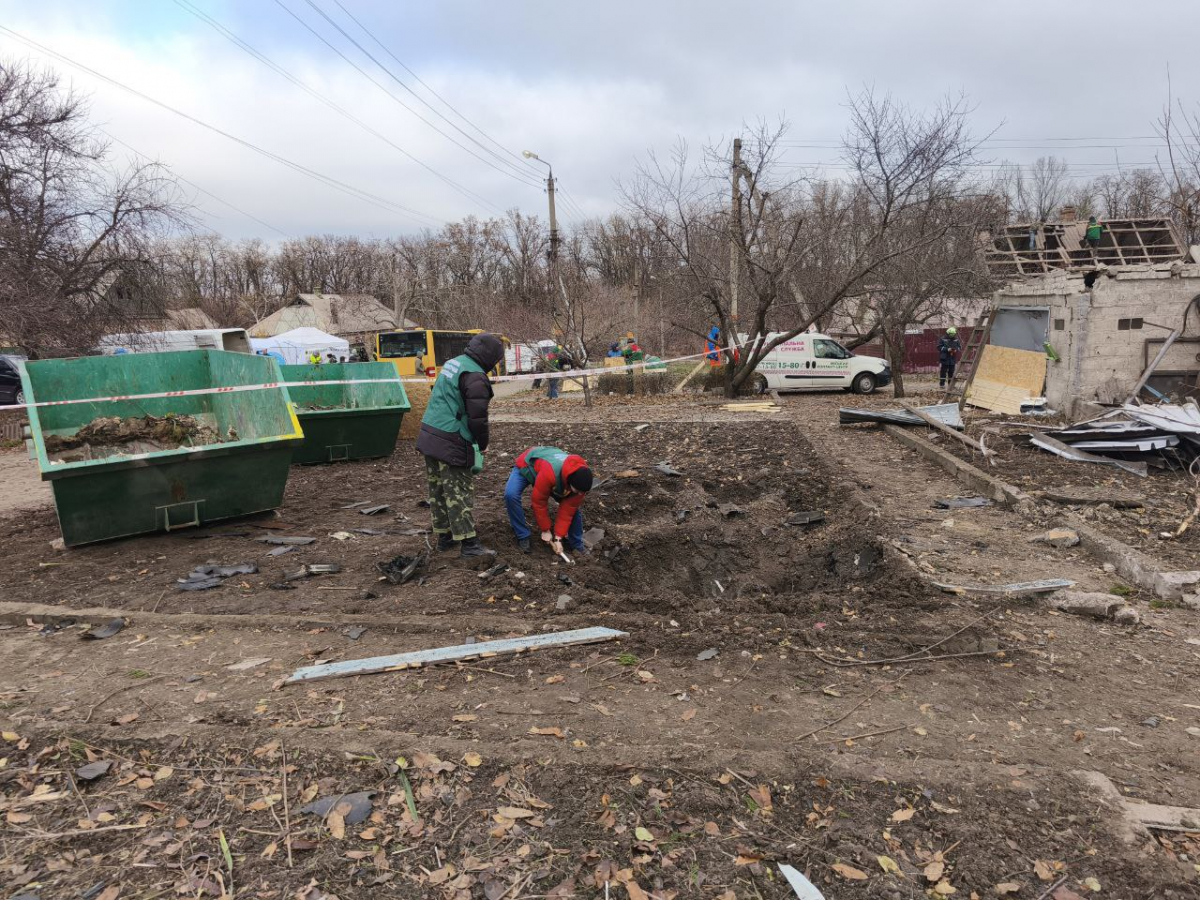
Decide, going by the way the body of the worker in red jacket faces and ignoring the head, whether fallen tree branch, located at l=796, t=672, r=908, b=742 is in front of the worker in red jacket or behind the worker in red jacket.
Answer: in front

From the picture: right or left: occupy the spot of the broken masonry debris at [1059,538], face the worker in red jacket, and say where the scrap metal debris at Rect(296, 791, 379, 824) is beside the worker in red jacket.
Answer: left

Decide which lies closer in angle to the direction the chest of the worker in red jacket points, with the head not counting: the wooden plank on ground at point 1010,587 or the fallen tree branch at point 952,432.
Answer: the wooden plank on ground

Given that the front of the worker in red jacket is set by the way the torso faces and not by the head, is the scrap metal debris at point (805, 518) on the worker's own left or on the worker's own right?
on the worker's own left

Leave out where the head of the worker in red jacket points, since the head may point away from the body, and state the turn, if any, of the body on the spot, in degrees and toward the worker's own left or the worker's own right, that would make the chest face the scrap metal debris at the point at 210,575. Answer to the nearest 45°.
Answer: approximately 135° to the worker's own right

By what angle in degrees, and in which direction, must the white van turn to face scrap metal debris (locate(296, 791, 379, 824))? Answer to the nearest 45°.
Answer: approximately 90° to its right

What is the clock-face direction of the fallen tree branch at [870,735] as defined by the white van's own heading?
The fallen tree branch is roughly at 3 o'clock from the white van.

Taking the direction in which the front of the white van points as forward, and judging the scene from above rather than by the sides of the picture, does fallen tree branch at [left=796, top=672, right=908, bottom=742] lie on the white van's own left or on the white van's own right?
on the white van's own right

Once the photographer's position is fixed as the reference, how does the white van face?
facing to the right of the viewer

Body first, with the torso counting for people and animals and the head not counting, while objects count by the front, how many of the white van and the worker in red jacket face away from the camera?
0

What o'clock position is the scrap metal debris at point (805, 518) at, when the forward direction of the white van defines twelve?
The scrap metal debris is roughly at 3 o'clock from the white van.

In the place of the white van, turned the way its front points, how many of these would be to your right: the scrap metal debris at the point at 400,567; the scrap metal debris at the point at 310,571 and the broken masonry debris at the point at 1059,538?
3

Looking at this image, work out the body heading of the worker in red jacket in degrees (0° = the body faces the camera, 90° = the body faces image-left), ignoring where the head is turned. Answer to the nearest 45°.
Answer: approximately 315°

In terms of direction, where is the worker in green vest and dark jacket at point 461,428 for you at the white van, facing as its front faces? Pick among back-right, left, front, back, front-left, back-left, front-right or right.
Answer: right

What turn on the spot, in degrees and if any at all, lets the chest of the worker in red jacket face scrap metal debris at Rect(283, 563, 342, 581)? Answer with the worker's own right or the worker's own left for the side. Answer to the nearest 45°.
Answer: approximately 135° to the worker's own right
